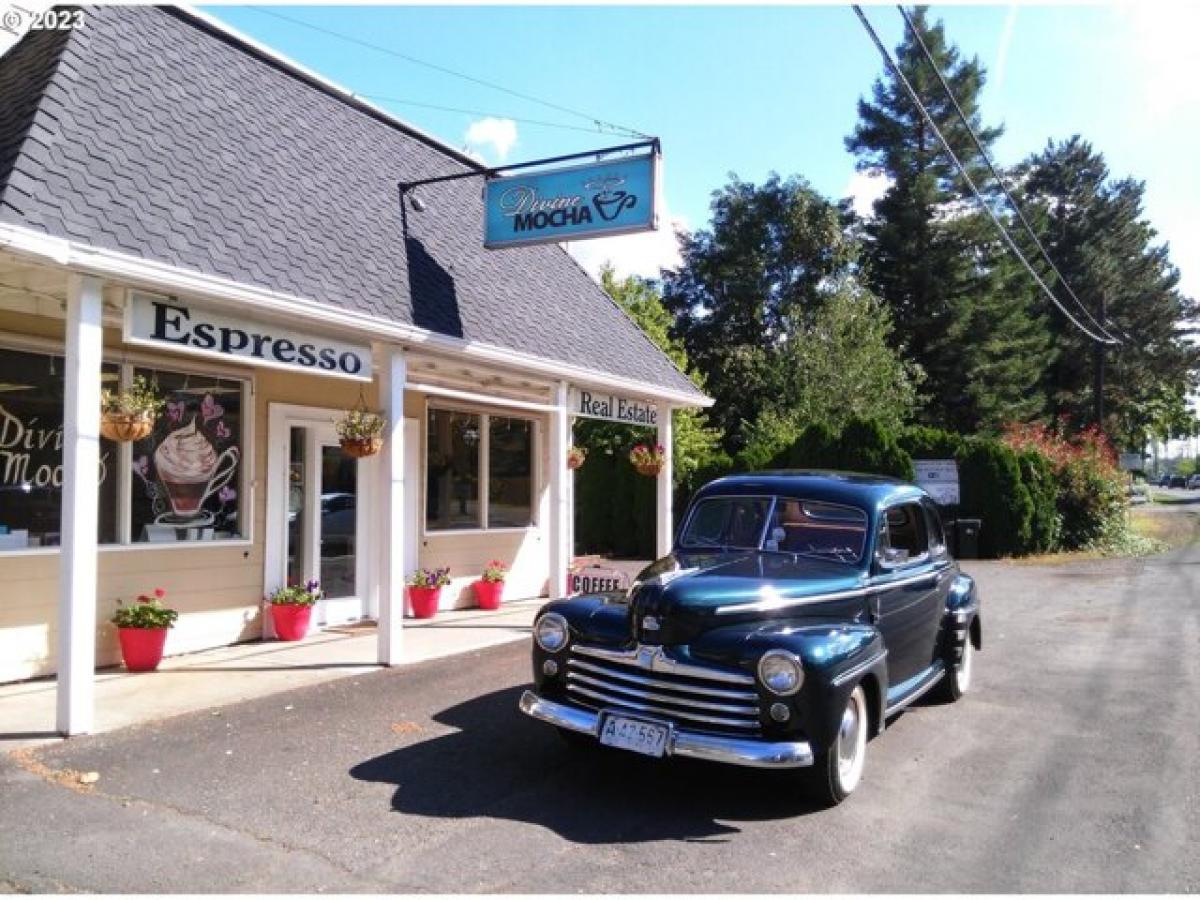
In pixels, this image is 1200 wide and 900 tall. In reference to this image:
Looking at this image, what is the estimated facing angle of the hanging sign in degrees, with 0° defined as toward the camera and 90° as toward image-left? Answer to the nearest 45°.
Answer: approximately 45°

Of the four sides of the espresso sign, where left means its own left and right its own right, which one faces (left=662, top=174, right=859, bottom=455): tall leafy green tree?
left

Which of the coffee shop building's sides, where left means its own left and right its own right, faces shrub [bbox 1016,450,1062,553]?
left

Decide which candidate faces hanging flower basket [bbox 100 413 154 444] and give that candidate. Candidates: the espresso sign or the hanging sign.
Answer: the hanging sign

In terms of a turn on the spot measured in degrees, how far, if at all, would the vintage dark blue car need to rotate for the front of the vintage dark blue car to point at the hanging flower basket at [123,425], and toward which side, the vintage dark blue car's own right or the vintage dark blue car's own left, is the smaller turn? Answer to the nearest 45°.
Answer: approximately 45° to the vintage dark blue car's own right

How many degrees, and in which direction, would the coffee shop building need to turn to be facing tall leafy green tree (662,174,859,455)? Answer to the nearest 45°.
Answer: approximately 90° to its left

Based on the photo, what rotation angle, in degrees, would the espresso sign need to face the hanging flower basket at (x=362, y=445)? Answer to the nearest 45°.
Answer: approximately 90° to its left

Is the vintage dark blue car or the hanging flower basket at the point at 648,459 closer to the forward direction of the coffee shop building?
the vintage dark blue car

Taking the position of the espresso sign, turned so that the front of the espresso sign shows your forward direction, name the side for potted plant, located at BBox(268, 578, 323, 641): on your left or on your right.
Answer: on your left

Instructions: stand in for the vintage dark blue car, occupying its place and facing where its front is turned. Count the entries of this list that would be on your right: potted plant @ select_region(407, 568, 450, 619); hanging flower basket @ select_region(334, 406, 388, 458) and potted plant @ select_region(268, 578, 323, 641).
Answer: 3

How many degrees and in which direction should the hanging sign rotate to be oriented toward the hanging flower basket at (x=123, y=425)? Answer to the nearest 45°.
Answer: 0° — it already faces it
